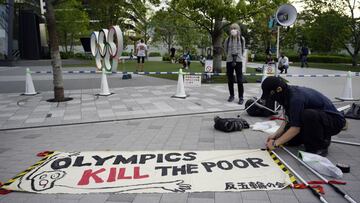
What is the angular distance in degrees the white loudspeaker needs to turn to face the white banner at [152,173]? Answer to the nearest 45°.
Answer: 0° — it already faces it

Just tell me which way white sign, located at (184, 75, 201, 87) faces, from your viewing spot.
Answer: facing the viewer

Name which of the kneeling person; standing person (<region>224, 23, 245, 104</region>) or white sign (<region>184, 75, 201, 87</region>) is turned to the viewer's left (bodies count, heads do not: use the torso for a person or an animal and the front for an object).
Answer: the kneeling person

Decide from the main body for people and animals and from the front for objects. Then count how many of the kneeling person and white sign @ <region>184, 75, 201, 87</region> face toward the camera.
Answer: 1

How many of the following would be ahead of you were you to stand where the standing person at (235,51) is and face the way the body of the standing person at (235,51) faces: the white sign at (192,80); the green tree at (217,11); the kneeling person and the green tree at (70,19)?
1

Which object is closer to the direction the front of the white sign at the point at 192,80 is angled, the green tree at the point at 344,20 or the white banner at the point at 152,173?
the white banner

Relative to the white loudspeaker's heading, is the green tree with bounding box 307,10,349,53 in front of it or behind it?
behind

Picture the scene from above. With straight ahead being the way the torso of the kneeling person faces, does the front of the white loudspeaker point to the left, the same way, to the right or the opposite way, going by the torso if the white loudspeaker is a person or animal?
to the left

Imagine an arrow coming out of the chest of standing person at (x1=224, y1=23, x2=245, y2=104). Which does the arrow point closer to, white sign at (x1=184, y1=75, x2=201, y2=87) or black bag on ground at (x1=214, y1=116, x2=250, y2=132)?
the black bag on ground

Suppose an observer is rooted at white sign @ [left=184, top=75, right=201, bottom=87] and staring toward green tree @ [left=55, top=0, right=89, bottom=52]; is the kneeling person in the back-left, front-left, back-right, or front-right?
back-left

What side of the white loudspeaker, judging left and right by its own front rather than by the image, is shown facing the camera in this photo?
front

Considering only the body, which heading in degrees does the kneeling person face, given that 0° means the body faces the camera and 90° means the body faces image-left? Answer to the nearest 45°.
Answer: approximately 90°

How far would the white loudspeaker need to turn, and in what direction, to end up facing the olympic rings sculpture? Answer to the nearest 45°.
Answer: approximately 135° to its right

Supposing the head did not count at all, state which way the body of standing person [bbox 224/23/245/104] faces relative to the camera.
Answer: toward the camera

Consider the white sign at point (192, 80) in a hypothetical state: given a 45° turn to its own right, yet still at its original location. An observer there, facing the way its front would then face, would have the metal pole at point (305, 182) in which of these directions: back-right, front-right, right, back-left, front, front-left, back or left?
front-left

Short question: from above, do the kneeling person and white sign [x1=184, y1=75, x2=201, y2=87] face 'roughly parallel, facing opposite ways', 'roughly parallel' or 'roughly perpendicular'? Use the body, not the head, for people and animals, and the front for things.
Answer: roughly perpendicular

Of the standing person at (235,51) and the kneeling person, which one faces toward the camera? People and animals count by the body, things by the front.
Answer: the standing person
